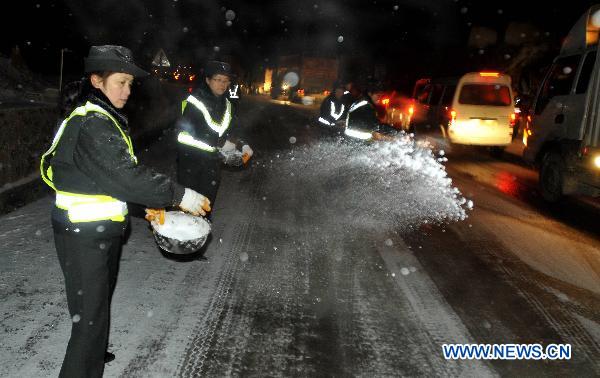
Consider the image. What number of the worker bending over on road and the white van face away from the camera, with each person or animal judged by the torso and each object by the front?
1

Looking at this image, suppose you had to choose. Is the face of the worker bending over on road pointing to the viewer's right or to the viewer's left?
to the viewer's right

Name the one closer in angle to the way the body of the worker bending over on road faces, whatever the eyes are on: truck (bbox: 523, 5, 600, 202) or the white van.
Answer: the truck

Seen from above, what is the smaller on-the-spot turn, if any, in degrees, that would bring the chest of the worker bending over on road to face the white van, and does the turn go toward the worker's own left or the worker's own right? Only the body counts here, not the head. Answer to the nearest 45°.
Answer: approximately 45° to the worker's own left

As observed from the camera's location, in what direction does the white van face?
facing away from the viewer

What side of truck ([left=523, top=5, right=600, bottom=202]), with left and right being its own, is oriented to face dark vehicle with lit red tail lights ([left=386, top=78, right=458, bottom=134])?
front

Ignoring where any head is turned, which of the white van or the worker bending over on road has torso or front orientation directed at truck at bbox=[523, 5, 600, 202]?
the worker bending over on road

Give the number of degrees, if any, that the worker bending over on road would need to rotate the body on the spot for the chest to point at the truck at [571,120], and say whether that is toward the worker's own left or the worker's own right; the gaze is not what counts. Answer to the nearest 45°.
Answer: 0° — they already face it

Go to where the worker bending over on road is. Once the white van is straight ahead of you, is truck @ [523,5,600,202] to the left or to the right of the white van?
right

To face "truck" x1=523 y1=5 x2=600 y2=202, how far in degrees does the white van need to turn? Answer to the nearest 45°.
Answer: approximately 180°

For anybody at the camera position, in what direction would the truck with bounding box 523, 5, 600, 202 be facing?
facing away from the viewer and to the left of the viewer
